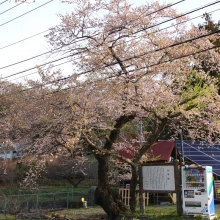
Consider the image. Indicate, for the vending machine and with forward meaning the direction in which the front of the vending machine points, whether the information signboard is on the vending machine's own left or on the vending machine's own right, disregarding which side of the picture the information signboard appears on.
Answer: on the vending machine's own right

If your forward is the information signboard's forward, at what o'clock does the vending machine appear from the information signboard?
The vending machine is roughly at 10 o'clock from the information signboard.

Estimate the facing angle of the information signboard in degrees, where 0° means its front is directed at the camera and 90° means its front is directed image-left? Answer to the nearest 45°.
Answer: approximately 0°

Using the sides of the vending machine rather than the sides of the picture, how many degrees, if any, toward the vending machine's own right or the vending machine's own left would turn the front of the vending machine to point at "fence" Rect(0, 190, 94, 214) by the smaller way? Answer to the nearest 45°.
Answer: approximately 90° to the vending machine's own right

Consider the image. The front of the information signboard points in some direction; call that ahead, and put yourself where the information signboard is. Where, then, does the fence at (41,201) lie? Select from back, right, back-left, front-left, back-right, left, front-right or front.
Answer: back-right

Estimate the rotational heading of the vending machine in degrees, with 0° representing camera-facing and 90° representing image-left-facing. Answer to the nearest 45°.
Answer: approximately 45°
